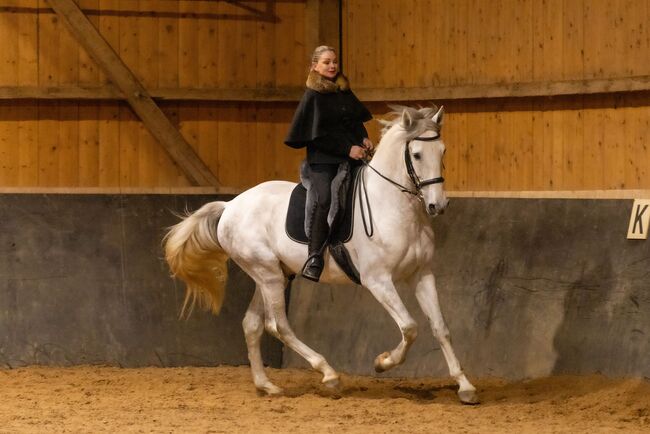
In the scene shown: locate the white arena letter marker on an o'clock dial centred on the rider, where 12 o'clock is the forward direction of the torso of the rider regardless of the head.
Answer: The white arena letter marker is roughly at 11 o'clock from the rider.

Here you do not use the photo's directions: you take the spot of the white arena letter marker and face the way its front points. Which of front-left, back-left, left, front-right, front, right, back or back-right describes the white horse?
right

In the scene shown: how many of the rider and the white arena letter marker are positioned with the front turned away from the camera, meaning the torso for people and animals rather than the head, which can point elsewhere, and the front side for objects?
0

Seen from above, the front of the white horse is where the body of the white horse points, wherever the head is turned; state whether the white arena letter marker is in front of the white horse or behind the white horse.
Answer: in front

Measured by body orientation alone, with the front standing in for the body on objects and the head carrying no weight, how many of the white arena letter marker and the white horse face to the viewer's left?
0

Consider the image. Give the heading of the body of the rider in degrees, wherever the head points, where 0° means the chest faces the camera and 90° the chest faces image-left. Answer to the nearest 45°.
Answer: approximately 315°

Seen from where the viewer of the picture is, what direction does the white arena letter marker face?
facing the viewer

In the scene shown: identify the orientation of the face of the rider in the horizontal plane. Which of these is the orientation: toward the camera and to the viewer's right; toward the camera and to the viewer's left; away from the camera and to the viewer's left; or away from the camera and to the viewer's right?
toward the camera and to the viewer's right

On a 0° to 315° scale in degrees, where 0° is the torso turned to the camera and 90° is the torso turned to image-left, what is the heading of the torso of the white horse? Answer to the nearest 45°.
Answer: approximately 315°

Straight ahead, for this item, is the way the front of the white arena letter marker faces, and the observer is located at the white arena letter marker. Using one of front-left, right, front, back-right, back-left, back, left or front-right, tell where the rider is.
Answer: right
